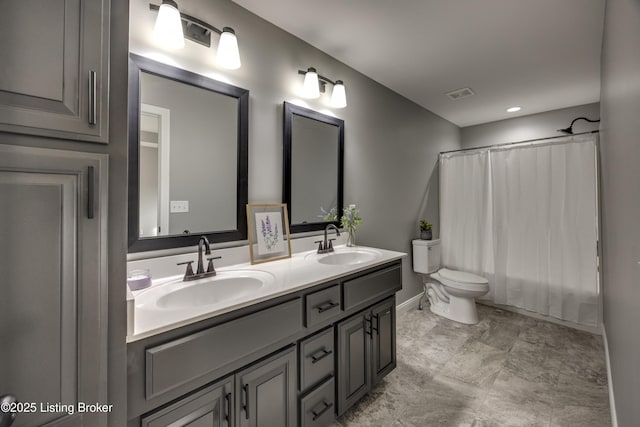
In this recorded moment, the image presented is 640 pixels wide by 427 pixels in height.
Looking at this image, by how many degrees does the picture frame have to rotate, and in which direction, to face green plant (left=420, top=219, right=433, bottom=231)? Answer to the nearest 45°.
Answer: approximately 90° to its left

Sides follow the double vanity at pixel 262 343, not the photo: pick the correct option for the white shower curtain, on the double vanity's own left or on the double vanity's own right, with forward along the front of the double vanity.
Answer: on the double vanity's own left

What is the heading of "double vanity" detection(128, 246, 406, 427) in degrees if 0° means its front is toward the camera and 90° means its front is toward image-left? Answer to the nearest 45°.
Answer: approximately 315°

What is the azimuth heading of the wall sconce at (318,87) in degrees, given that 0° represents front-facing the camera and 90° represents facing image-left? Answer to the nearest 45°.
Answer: approximately 315°

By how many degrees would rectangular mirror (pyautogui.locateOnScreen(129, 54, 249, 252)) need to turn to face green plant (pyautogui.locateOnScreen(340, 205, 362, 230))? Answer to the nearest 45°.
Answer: approximately 45° to its left

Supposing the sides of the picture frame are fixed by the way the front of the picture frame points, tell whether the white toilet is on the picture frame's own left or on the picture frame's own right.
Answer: on the picture frame's own left
